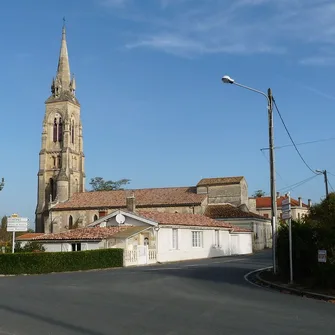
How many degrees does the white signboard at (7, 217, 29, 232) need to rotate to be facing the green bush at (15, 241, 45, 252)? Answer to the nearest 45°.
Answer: approximately 180°

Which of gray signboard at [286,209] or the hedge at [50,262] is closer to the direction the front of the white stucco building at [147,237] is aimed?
the hedge

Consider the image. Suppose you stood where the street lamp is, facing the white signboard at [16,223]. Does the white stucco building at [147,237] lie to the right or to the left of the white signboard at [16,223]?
right

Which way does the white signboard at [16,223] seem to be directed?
toward the camera

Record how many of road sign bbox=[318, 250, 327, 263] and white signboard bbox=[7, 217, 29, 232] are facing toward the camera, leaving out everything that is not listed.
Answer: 2

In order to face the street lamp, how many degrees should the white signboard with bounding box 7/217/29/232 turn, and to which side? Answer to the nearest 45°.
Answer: approximately 45° to its left

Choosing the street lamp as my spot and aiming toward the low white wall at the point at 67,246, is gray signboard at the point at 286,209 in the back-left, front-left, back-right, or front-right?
back-left

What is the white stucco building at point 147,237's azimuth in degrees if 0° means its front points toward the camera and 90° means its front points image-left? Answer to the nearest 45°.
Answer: approximately 45°

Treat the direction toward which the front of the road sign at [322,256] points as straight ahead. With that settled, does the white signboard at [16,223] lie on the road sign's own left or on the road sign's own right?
on the road sign's own right

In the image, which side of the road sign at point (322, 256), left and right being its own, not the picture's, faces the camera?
front

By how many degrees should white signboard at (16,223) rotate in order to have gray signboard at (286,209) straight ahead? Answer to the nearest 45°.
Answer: approximately 45° to its left
